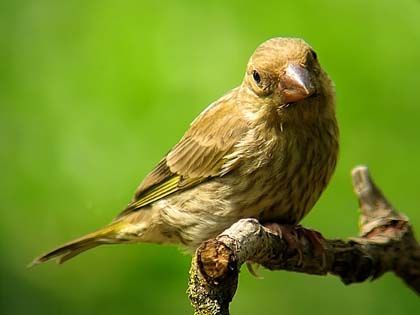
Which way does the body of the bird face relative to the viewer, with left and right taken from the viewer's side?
facing the viewer and to the right of the viewer
